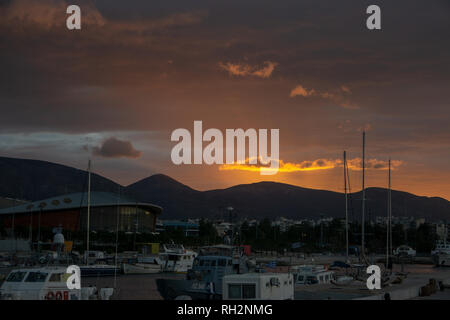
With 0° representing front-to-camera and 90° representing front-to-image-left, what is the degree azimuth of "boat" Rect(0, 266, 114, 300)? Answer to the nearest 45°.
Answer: approximately 90°

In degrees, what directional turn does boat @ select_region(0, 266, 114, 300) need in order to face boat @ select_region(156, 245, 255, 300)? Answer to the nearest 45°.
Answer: approximately 135° to its right
